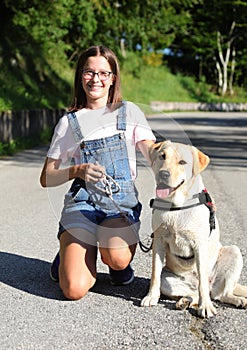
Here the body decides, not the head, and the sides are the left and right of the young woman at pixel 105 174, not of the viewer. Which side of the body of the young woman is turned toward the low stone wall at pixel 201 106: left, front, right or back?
back

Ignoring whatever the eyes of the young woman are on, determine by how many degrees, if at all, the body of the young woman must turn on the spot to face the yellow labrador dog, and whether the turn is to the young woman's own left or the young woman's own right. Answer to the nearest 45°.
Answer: approximately 45° to the young woman's own left

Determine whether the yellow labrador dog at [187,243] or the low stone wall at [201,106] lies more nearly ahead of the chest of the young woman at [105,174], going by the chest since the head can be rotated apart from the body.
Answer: the yellow labrador dog

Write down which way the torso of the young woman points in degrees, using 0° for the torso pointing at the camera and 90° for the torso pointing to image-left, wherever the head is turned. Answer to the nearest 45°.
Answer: approximately 0°
